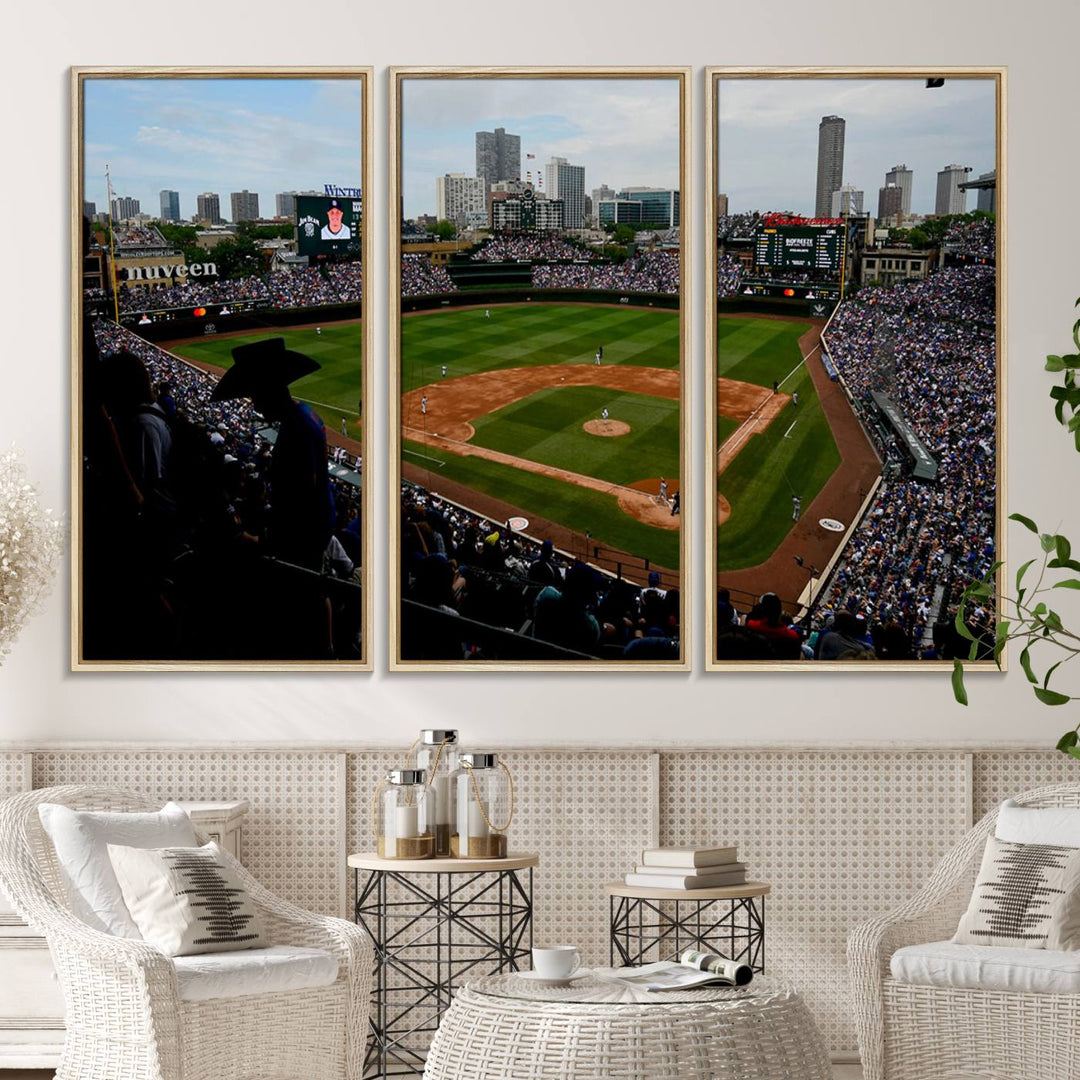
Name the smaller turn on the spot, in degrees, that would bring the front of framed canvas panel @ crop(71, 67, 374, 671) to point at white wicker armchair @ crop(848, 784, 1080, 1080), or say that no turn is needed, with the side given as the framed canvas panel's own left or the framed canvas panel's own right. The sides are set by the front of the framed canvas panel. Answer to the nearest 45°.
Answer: approximately 45° to the framed canvas panel's own left

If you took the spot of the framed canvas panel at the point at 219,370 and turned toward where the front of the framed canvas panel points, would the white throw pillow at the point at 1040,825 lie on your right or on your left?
on your left

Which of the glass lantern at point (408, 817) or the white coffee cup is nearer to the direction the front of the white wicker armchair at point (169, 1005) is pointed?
the white coffee cup

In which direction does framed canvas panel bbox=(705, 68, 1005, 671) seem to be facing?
toward the camera

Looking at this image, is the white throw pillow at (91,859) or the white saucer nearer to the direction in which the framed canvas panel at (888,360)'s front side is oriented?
the white saucer

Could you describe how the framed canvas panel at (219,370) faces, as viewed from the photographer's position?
facing the viewer

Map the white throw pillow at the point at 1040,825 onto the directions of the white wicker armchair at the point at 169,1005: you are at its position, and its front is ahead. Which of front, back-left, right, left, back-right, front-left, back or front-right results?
front-left

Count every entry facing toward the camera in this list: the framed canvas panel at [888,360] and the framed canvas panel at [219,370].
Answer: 2

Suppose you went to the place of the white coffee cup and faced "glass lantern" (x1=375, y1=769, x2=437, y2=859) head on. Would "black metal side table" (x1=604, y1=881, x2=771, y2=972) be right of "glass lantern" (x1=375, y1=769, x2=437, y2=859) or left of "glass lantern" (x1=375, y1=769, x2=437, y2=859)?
right

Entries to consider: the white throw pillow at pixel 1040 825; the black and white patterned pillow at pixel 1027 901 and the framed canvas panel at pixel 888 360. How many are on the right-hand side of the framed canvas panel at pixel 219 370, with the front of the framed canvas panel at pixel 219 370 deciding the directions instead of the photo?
0

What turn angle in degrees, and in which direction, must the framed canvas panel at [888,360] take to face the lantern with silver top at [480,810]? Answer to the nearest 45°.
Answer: approximately 45° to its right

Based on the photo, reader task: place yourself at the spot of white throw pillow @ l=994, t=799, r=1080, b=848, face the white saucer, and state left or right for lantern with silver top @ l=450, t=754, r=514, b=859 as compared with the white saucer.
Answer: right

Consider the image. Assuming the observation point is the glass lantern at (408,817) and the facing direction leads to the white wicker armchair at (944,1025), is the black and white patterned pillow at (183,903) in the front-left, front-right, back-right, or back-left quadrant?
back-right

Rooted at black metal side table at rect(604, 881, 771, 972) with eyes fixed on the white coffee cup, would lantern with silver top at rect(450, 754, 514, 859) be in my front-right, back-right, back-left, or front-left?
front-right

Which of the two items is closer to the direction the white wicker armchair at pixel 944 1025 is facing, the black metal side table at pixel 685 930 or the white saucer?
the white saucer
